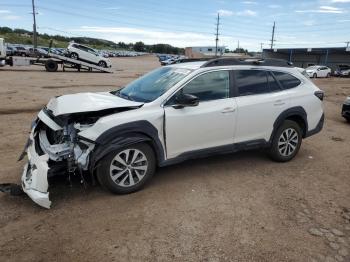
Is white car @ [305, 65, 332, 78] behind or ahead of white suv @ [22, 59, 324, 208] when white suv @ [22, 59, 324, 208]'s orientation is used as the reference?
behind

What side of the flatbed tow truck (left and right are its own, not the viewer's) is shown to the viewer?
left

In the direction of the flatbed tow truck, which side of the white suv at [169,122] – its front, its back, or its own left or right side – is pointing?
right

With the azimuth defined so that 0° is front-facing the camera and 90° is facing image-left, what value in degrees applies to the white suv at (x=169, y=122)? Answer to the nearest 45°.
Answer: approximately 45°

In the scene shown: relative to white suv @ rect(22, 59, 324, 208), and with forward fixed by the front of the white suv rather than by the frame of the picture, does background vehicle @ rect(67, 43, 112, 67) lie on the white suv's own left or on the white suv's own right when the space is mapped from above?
on the white suv's own right

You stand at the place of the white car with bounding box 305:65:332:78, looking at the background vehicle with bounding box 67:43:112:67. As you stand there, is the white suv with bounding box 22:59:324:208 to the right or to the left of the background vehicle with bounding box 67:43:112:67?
left

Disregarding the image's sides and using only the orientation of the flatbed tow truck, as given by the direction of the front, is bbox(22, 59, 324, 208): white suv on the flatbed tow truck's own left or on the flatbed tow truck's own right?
on the flatbed tow truck's own left
